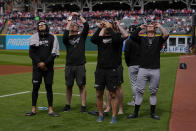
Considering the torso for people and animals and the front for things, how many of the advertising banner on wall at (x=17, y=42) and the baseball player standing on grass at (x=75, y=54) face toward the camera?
2

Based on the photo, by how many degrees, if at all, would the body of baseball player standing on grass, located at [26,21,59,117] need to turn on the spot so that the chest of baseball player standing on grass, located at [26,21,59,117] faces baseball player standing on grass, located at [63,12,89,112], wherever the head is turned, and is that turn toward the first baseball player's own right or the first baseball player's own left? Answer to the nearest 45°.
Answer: approximately 90° to the first baseball player's own left

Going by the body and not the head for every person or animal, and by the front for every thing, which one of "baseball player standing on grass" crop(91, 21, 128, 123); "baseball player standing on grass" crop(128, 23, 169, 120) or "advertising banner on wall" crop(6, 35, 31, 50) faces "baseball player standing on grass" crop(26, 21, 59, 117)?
the advertising banner on wall

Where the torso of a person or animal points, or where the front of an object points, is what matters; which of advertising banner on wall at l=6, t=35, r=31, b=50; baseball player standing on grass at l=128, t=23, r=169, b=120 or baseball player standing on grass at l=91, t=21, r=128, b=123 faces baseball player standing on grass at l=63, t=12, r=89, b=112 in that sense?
the advertising banner on wall

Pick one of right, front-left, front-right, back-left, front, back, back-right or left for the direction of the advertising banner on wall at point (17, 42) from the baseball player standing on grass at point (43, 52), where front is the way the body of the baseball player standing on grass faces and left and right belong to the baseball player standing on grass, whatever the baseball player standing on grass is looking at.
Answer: back

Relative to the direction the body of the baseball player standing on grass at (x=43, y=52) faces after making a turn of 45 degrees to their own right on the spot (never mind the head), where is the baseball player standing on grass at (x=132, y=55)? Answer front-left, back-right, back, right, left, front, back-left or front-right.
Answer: back-left

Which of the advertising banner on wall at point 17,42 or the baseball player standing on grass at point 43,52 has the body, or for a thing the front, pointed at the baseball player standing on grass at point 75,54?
the advertising banner on wall

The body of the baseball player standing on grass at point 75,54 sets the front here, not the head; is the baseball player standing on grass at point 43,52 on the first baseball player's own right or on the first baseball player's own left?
on the first baseball player's own right

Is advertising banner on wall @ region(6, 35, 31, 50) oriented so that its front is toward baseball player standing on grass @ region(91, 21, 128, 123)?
yes
